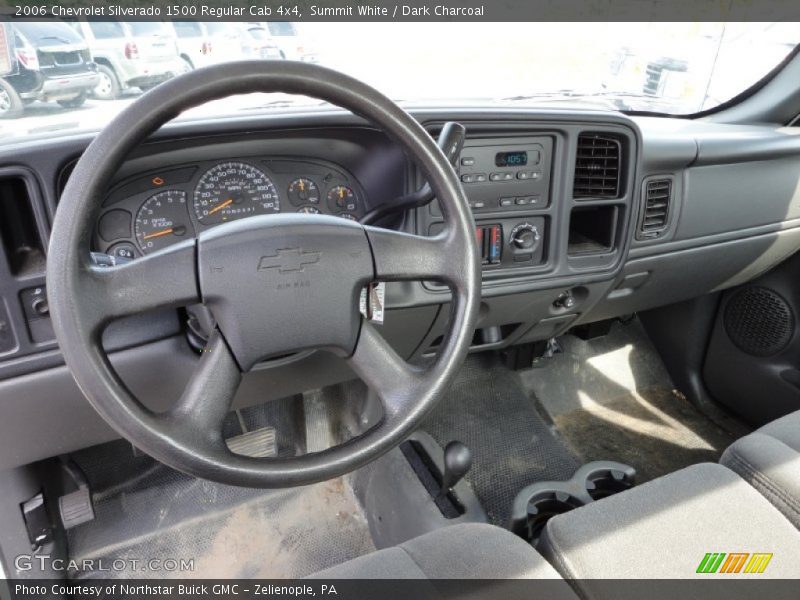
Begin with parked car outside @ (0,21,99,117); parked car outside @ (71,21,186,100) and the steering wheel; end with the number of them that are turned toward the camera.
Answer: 1

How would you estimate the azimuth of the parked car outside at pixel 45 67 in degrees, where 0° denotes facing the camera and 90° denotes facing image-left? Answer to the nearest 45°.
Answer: approximately 135°

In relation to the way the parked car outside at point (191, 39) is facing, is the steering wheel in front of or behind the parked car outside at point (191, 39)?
behind

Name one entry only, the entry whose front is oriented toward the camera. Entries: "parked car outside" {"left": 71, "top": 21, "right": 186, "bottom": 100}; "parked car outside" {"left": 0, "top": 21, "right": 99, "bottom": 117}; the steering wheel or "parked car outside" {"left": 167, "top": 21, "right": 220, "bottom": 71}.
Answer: the steering wheel

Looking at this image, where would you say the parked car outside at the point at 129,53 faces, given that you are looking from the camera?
facing away from the viewer and to the left of the viewer

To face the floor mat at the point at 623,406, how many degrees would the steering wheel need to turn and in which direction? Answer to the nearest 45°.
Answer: approximately 135° to its left

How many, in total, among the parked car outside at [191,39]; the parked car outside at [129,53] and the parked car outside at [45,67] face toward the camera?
0

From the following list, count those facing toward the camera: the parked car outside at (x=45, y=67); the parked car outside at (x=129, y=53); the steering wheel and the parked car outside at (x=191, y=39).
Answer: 1
